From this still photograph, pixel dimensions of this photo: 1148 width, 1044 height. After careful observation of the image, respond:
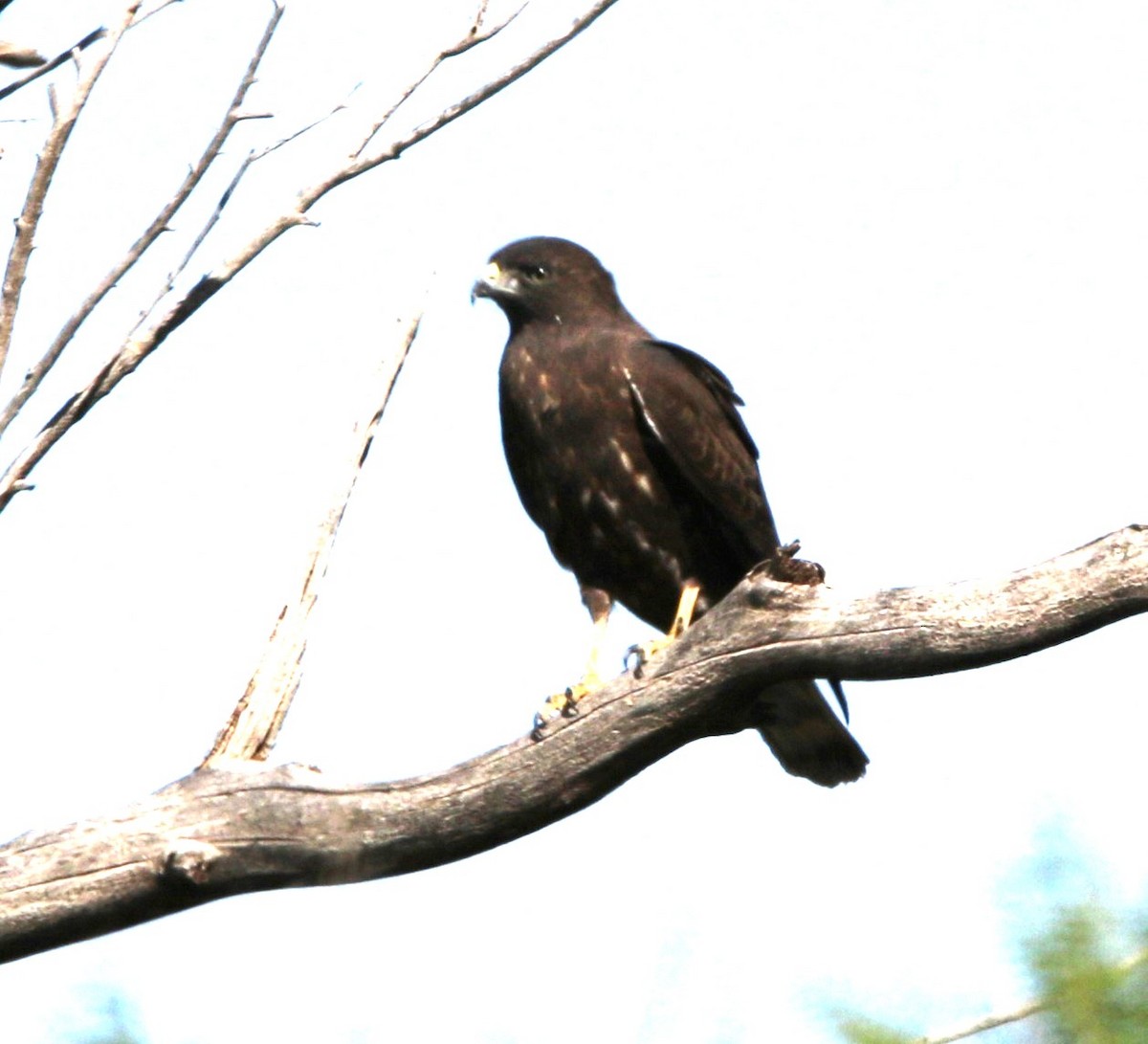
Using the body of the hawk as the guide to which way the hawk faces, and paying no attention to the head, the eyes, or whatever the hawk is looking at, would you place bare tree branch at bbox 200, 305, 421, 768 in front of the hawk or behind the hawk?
in front

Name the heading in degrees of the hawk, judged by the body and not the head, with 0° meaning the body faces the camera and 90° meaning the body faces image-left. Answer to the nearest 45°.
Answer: approximately 45°

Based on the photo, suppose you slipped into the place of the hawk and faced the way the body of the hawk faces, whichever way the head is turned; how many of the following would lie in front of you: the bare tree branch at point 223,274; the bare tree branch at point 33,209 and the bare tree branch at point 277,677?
3
